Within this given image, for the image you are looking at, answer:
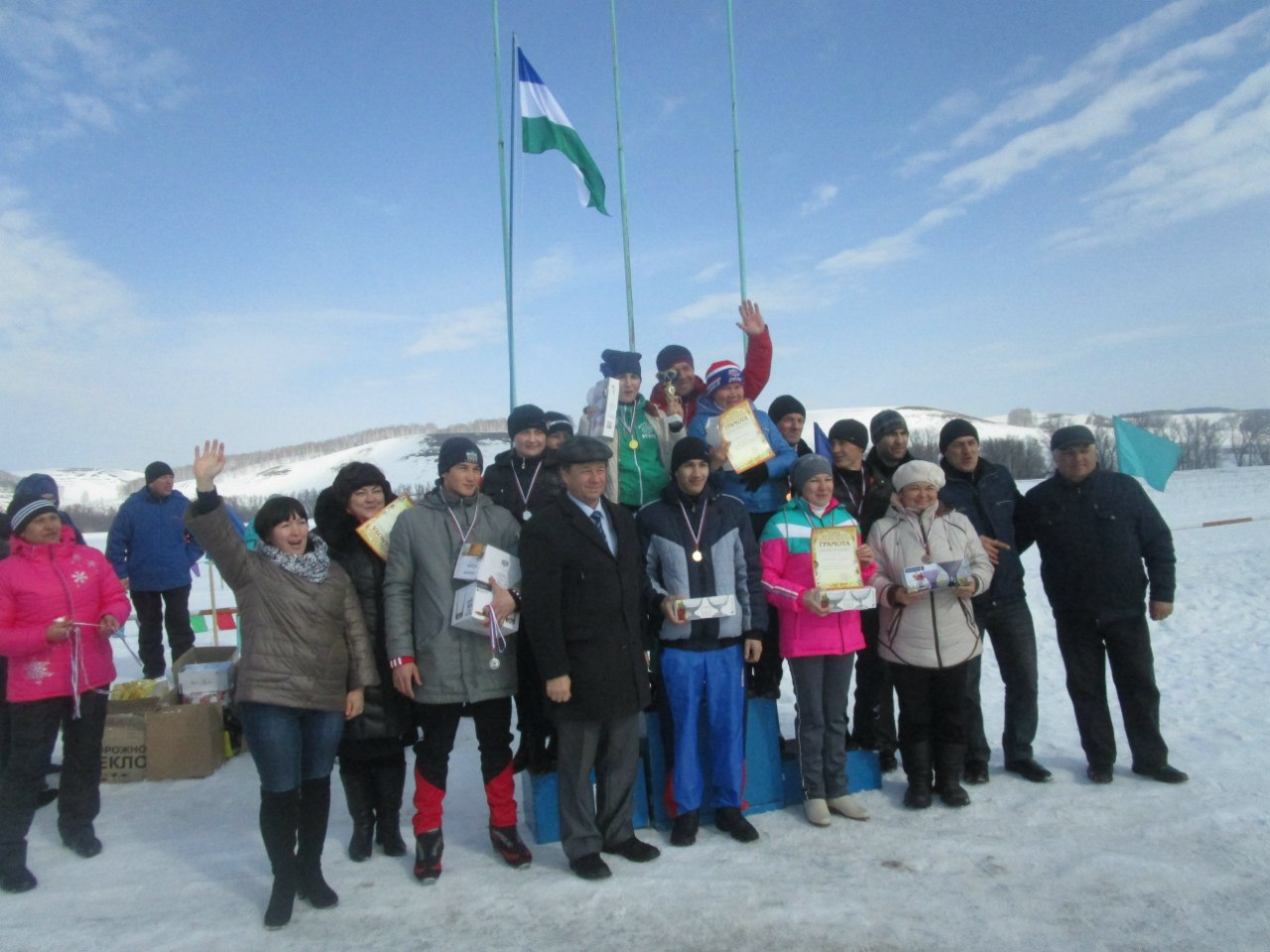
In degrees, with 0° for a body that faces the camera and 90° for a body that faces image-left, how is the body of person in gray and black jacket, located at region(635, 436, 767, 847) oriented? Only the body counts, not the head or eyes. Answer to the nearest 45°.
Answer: approximately 0°

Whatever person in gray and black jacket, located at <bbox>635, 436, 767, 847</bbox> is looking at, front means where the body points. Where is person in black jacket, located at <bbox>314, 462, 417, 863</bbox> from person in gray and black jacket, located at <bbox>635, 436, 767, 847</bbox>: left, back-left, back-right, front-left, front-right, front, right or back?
right

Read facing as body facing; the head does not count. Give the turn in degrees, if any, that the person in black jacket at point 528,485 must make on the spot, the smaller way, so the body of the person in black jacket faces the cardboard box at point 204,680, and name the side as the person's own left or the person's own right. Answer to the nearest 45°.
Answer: approximately 135° to the person's own right

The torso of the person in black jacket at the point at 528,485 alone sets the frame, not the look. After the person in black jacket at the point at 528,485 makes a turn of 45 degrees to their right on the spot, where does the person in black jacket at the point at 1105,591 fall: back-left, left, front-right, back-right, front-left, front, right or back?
back-left

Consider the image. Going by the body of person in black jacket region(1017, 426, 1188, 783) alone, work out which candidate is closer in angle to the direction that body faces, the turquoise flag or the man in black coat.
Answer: the man in black coat

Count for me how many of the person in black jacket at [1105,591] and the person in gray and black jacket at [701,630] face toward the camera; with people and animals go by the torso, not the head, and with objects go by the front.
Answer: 2

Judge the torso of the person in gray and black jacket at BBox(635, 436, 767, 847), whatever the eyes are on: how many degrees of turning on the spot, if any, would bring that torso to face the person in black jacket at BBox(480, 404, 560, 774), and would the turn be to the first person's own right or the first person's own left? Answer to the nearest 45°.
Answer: approximately 135° to the first person's own right

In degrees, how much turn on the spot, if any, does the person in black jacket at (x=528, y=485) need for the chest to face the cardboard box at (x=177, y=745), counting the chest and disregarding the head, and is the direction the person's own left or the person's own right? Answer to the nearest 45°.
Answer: approximately 135° to the person's own right

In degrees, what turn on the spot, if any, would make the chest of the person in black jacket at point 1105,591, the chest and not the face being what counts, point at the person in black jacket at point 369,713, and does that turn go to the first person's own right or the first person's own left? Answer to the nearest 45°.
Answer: approximately 45° to the first person's own right

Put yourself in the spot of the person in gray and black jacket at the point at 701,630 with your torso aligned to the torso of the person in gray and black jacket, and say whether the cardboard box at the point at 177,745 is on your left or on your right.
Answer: on your right

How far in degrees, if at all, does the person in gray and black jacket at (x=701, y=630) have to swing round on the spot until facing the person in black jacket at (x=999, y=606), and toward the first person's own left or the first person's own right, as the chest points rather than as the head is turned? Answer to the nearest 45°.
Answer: approximately 135° to the first person's own left

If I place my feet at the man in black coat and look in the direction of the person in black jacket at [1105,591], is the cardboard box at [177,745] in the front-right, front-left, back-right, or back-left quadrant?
back-left
